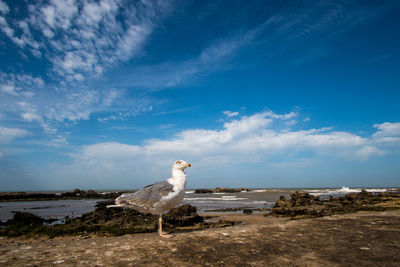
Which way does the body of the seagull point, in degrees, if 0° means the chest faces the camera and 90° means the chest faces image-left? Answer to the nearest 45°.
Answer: approximately 270°

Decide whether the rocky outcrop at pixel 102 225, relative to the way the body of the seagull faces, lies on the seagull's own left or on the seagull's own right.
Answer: on the seagull's own left
